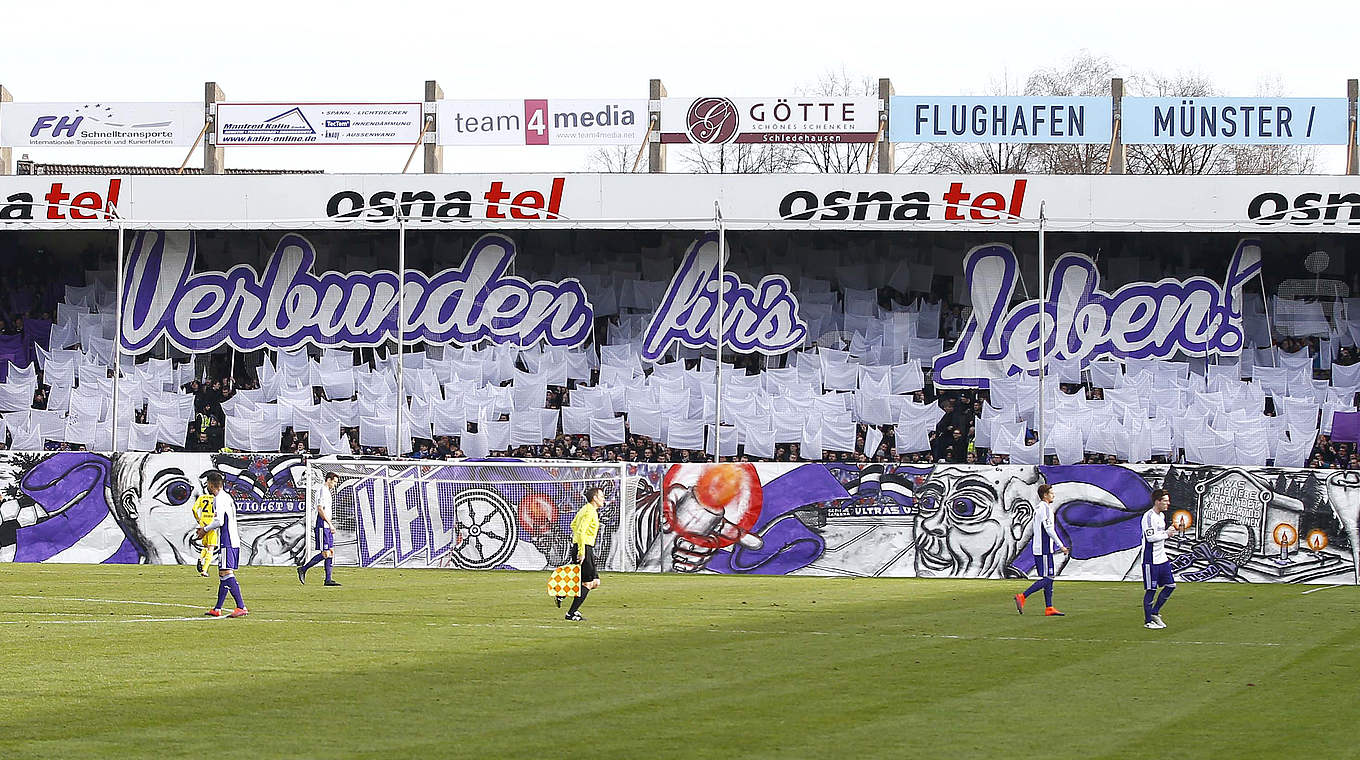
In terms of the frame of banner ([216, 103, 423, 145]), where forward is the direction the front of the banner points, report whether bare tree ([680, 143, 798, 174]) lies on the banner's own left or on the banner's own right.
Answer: on the banner's own left

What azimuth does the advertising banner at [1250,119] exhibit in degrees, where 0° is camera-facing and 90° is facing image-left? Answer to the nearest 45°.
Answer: approximately 0°

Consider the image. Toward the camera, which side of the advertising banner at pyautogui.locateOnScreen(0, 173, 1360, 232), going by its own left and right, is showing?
front

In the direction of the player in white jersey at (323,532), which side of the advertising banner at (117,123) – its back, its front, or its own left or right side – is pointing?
front

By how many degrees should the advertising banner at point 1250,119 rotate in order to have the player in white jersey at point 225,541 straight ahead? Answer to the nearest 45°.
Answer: approximately 45° to its right

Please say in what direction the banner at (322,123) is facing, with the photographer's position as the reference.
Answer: facing the viewer

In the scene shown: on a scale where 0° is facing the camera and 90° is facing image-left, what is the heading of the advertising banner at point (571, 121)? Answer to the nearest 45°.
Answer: approximately 0°

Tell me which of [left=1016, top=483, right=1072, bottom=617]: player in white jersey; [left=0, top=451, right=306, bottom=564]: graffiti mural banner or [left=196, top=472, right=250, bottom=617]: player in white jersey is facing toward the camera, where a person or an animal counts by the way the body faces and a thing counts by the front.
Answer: the graffiti mural banner
